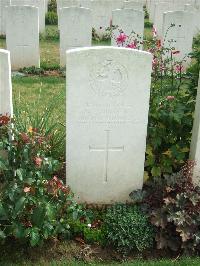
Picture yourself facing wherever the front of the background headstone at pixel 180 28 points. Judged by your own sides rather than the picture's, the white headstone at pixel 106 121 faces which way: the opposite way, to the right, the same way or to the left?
the same way

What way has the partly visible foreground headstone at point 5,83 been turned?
toward the camera

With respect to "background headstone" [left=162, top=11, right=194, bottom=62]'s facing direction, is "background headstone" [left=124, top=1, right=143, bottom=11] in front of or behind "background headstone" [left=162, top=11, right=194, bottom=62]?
behind

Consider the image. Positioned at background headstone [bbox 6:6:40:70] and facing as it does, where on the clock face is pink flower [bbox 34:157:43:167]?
The pink flower is roughly at 12 o'clock from the background headstone.

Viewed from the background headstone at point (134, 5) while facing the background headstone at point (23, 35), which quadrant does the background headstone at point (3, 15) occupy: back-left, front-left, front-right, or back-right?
front-right

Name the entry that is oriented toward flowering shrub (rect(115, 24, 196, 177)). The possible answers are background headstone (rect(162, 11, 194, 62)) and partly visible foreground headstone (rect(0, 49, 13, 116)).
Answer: background headstone (rect(162, 11, 194, 62))

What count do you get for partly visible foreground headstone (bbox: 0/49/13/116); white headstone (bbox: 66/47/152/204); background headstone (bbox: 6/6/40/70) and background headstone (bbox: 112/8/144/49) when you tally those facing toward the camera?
4

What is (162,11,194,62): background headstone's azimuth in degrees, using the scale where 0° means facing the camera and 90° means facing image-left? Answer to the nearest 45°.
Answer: approximately 0°

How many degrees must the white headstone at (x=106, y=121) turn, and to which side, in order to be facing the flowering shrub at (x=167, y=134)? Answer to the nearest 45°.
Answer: approximately 135° to its left

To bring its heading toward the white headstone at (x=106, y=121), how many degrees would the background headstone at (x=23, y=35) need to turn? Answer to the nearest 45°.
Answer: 0° — it already faces it

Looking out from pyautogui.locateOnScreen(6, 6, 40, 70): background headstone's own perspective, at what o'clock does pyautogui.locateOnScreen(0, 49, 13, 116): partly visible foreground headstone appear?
pyautogui.locateOnScreen(0, 49, 13, 116): partly visible foreground headstone is roughly at 12 o'clock from pyautogui.locateOnScreen(6, 6, 40, 70): background headstone.

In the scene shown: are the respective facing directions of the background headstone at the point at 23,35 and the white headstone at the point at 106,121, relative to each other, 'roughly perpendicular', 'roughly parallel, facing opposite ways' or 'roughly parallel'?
roughly parallel

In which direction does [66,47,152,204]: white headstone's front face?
toward the camera

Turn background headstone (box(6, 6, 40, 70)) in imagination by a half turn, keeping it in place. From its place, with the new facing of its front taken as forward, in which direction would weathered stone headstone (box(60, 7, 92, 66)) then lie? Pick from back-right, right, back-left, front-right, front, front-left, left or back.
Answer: right

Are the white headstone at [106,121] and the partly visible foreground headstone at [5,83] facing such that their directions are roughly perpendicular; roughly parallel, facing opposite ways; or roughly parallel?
roughly parallel

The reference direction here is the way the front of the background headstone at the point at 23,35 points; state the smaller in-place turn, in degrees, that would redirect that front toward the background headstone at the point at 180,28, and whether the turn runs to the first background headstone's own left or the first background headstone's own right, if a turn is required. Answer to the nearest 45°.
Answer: approximately 90° to the first background headstone's own left

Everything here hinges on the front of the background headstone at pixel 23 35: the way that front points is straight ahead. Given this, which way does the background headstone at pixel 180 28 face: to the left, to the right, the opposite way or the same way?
the same way
